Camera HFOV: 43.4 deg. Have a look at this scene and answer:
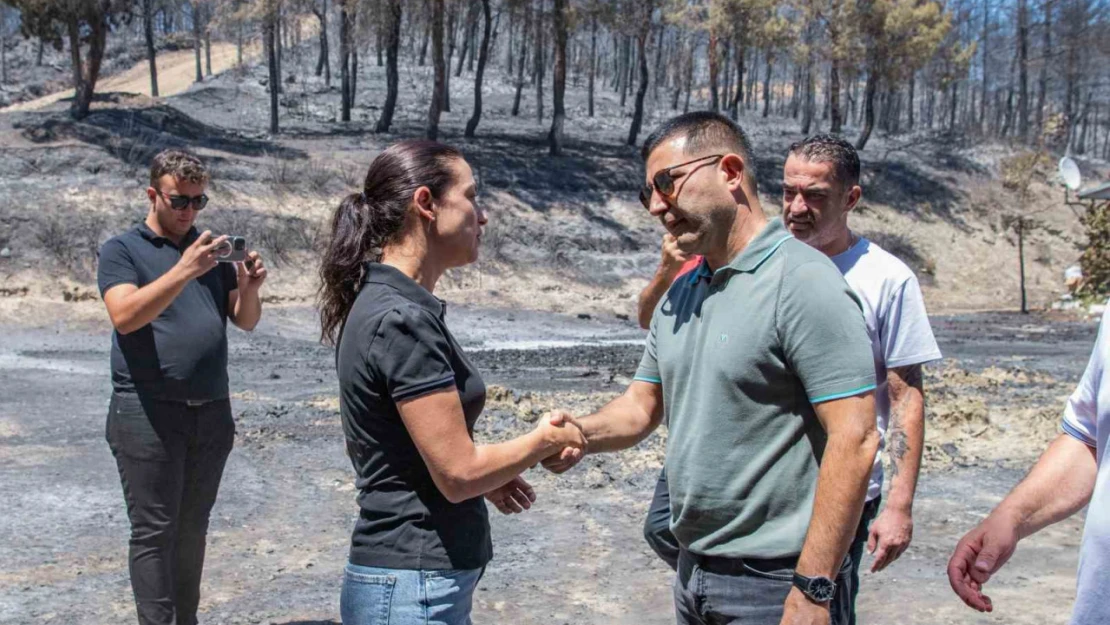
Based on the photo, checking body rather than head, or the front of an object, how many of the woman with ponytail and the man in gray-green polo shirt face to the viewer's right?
1

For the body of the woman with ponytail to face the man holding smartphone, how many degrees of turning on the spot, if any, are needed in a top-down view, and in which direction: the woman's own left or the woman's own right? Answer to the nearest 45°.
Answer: approximately 135° to the woman's own left

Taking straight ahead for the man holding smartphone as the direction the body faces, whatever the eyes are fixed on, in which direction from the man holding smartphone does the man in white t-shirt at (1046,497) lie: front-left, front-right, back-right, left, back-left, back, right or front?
front

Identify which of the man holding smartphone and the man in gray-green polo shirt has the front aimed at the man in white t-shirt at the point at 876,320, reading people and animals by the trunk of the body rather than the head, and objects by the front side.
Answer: the man holding smartphone

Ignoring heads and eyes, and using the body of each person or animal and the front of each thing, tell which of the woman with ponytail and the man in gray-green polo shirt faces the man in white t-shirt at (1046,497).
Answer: the woman with ponytail

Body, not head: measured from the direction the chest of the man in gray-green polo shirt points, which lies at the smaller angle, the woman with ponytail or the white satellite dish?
the woman with ponytail

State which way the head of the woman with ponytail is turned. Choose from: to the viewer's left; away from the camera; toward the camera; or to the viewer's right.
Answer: to the viewer's right

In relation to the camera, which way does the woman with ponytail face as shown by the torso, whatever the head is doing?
to the viewer's right

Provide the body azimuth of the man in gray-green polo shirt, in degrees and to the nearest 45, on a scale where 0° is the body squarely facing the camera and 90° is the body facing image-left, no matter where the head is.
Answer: approximately 45°

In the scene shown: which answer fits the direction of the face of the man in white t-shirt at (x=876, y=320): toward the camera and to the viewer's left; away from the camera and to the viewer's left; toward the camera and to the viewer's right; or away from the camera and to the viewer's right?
toward the camera and to the viewer's left

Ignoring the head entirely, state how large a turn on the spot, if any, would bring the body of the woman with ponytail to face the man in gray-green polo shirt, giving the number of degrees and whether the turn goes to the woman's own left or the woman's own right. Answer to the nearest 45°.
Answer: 0° — they already face them

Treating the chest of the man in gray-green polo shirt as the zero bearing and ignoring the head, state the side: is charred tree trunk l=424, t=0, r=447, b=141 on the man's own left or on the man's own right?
on the man's own right

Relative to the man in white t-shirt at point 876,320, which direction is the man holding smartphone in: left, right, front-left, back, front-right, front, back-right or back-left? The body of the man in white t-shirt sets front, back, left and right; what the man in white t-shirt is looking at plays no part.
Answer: front-right

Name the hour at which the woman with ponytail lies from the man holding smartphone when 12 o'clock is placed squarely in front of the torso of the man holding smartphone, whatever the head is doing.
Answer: The woman with ponytail is roughly at 1 o'clock from the man holding smartphone.

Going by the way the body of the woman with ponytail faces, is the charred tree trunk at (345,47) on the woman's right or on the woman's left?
on the woman's left

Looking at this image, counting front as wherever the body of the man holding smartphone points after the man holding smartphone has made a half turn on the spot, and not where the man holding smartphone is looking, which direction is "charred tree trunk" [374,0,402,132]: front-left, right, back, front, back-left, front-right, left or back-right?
front-right

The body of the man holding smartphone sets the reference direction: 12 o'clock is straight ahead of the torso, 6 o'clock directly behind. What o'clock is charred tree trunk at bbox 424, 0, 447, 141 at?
The charred tree trunk is roughly at 8 o'clock from the man holding smartphone.

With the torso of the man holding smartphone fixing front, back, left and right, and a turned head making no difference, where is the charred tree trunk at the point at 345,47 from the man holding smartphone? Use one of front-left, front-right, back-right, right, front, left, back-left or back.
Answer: back-left
